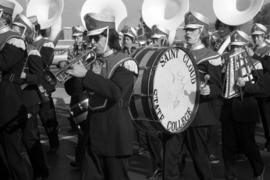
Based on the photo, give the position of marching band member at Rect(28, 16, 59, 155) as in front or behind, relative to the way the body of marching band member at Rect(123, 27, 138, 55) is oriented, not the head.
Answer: in front

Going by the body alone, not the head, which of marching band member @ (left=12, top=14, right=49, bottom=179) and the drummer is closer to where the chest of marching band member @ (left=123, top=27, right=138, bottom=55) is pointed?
the marching band member

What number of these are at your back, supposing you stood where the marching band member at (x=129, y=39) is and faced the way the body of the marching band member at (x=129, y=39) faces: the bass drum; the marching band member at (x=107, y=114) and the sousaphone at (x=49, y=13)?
0

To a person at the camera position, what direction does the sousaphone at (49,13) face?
facing the viewer and to the left of the viewer

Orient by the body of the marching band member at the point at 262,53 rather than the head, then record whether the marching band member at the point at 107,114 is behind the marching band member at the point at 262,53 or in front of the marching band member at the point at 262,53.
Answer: in front

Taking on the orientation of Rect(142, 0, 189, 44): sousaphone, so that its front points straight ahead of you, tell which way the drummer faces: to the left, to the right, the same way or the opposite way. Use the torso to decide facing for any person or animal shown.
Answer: the same way

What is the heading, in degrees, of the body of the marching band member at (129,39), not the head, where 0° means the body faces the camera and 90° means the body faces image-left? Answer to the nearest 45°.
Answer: approximately 45°

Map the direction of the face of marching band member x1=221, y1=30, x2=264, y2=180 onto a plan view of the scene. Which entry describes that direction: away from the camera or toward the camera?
toward the camera

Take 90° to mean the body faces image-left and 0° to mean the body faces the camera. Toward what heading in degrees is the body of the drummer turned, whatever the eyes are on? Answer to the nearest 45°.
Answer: approximately 45°

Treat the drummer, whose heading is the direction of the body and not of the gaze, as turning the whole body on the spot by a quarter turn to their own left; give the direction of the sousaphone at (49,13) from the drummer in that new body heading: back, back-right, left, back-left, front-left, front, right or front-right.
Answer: back

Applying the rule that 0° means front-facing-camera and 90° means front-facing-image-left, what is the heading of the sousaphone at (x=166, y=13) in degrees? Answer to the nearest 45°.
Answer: approximately 45°

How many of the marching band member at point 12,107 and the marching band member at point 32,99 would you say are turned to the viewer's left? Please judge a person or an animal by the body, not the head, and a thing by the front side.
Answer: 2

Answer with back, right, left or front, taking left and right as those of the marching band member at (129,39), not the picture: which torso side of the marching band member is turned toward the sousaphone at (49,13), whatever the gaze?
front

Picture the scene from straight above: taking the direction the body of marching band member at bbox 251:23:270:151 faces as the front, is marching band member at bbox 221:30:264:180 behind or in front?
in front

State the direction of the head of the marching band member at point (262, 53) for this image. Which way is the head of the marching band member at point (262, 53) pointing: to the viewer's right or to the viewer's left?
to the viewer's left

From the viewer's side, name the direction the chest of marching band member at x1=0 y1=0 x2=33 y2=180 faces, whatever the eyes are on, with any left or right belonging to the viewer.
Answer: facing to the left of the viewer
